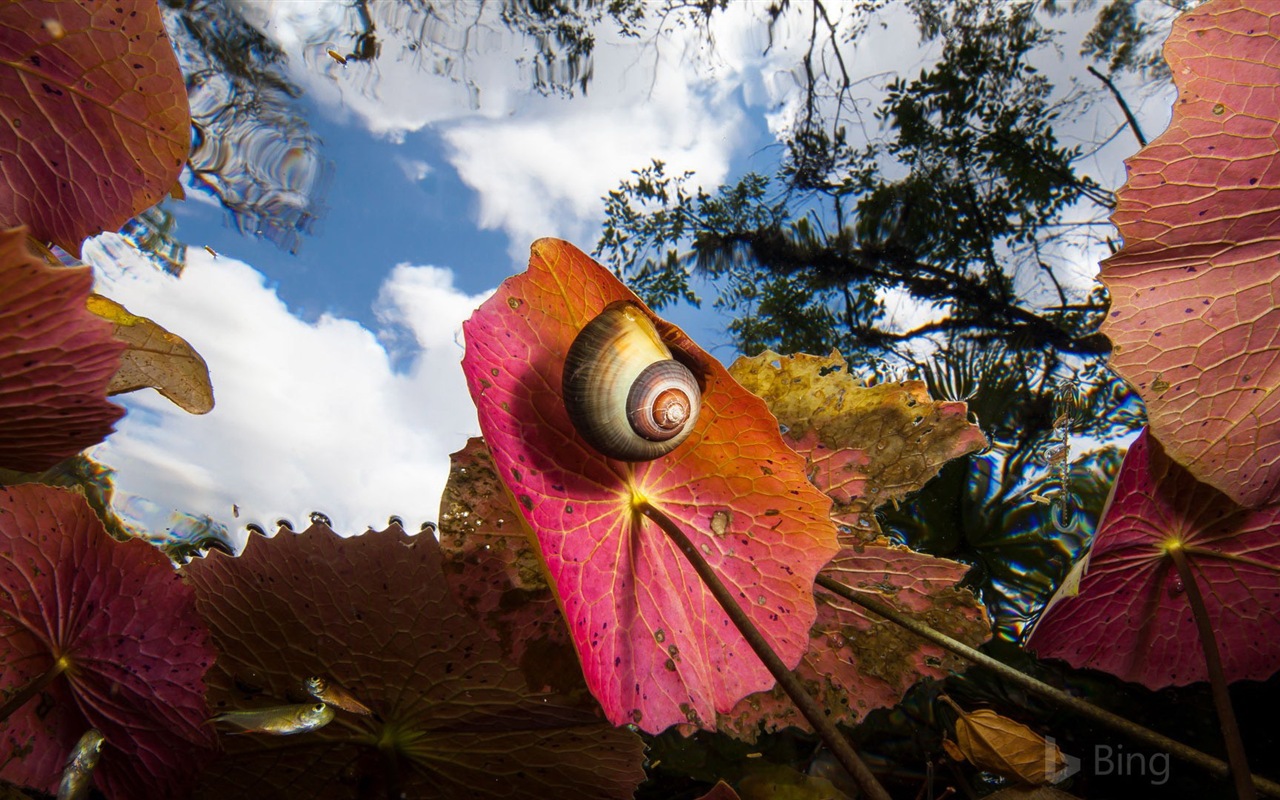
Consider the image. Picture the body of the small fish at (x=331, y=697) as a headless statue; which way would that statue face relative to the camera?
to the viewer's left

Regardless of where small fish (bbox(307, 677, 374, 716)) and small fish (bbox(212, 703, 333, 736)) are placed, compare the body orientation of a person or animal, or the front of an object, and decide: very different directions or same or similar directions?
very different directions

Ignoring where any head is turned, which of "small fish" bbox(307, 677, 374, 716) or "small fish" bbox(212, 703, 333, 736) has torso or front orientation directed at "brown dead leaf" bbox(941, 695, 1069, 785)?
"small fish" bbox(212, 703, 333, 736)

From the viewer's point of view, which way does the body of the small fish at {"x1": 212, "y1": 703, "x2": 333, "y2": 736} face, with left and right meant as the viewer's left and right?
facing to the right of the viewer

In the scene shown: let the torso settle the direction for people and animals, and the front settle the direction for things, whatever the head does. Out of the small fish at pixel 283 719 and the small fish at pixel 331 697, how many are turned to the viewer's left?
1
